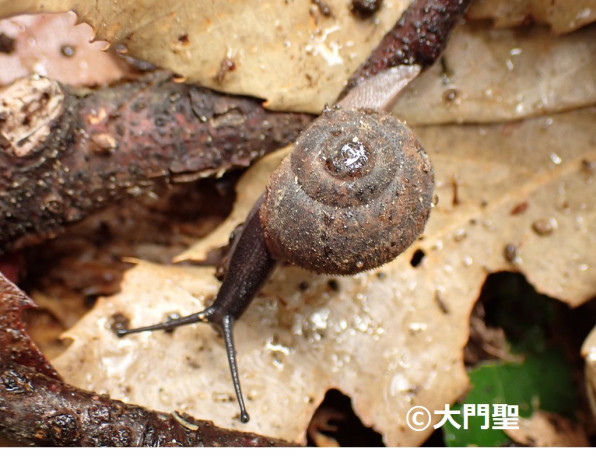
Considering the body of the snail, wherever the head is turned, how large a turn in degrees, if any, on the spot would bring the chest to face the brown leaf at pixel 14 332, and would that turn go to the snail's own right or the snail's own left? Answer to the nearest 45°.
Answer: approximately 45° to the snail's own right

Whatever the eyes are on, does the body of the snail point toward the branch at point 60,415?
yes

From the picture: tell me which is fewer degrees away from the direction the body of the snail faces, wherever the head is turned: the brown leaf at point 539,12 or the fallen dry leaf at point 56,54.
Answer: the fallen dry leaf

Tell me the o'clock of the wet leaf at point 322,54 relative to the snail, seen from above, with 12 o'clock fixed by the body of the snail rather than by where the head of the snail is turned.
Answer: The wet leaf is roughly at 4 o'clock from the snail.

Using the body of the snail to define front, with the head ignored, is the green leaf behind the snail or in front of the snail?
behind

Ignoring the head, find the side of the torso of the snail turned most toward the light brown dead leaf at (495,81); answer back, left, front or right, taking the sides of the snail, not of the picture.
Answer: back

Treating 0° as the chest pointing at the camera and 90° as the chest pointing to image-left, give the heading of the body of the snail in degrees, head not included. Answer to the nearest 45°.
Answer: approximately 45°
